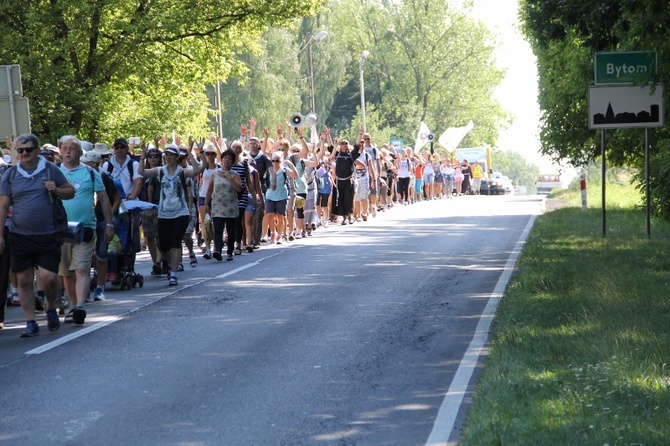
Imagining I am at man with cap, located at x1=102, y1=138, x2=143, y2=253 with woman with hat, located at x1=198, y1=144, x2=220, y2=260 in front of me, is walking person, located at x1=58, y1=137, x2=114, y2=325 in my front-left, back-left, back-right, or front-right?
back-right

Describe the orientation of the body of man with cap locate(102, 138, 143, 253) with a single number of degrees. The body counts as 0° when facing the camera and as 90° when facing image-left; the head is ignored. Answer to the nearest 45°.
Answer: approximately 0°

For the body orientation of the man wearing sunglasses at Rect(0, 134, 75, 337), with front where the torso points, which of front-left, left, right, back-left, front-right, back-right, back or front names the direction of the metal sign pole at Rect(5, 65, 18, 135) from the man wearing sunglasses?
back

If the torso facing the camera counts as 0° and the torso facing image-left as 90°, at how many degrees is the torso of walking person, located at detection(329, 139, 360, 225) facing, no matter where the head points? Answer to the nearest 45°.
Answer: approximately 0°
